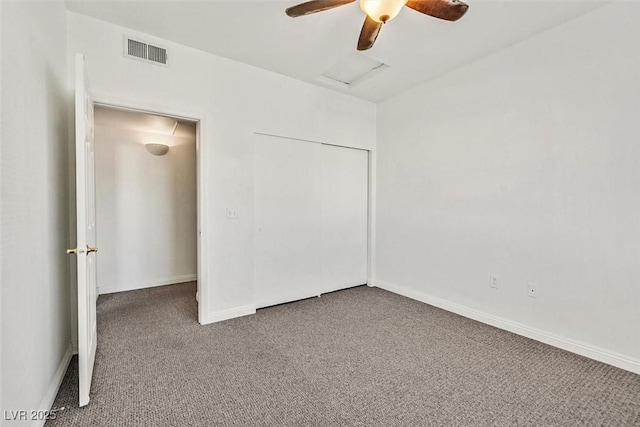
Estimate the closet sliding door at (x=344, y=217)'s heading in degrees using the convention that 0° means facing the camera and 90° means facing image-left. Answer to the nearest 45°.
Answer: approximately 315°

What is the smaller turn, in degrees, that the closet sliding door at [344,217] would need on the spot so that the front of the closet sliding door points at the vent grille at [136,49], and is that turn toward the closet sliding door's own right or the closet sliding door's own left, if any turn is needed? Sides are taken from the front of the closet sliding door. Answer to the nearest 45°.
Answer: approximately 90° to the closet sliding door's own right

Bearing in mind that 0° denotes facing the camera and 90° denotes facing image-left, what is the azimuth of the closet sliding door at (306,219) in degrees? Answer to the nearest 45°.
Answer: approximately 315°

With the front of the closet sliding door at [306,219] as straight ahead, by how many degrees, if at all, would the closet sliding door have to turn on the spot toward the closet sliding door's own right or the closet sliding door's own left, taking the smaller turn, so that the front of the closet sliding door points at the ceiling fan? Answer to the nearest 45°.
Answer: approximately 45° to the closet sliding door's own right
